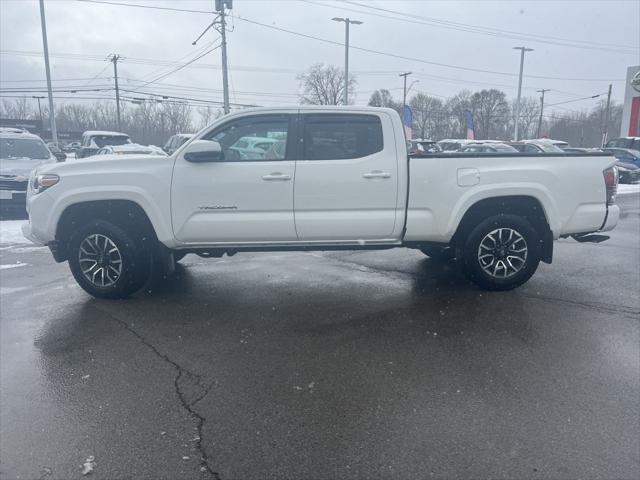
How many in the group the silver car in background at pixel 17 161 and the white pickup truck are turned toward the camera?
1

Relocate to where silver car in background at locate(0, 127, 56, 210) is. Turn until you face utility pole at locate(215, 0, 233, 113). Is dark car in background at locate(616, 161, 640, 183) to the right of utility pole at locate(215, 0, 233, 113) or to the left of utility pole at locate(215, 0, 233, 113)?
right

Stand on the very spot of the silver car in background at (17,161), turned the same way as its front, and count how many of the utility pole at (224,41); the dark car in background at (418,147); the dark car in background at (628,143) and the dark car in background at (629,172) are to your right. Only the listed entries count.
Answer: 0

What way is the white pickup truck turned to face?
to the viewer's left

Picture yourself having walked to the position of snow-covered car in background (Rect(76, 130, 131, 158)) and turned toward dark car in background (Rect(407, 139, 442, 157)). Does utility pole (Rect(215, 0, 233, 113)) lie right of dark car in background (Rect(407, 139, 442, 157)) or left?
left

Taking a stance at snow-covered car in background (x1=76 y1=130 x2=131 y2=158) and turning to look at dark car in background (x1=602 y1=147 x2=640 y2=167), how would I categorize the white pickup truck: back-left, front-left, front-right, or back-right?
front-right

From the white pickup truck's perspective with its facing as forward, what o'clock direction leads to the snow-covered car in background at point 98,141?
The snow-covered car in background is roughly at 2 o'clock from the white pickup truck.

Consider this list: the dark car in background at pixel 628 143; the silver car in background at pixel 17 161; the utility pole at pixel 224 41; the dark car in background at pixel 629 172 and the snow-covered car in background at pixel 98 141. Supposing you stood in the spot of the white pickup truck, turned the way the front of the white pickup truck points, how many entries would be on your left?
0

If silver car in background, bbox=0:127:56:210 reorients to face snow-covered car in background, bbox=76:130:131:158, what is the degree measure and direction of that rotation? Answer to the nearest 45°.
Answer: approximately 180°

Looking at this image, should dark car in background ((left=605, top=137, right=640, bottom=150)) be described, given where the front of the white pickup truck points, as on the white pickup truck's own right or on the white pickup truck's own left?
on the white pickup truck's own right

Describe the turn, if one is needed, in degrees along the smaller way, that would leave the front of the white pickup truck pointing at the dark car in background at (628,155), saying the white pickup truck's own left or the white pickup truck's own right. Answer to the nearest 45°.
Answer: approximately 135° to the white pickup truck's own right

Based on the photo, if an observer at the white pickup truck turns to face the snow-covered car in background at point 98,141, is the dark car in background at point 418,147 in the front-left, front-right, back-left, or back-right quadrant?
front-right

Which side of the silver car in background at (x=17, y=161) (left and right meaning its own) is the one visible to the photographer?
front

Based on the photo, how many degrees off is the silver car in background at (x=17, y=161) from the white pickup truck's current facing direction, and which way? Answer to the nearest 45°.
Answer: approximately 45° to its right

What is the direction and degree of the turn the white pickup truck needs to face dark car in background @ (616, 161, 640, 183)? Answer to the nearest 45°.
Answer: approximately 135° to its right

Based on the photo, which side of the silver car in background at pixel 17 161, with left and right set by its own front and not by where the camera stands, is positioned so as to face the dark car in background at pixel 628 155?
left

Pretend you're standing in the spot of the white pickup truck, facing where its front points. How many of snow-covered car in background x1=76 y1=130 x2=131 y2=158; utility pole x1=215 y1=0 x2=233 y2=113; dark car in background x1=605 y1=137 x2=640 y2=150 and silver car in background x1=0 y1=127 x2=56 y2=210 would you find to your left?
0
